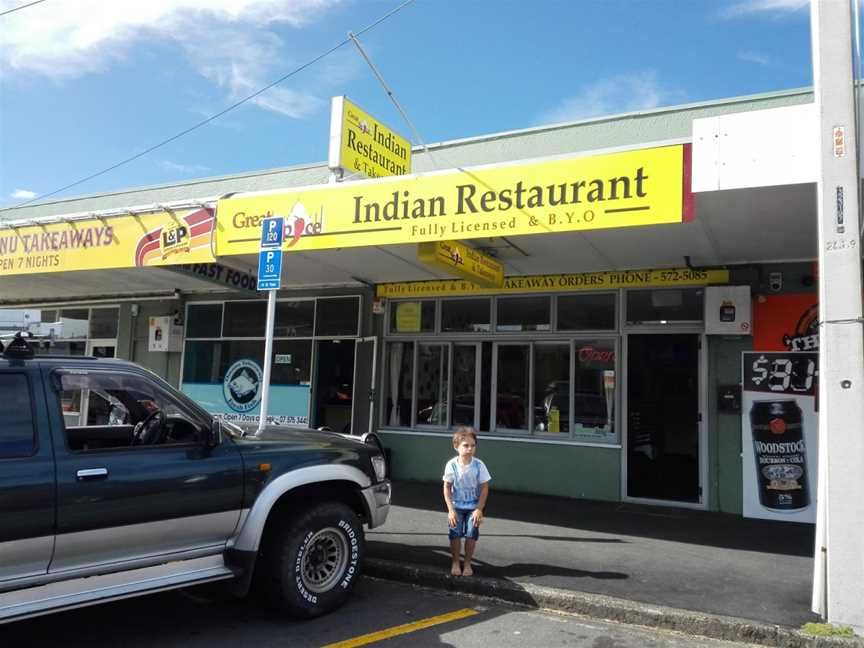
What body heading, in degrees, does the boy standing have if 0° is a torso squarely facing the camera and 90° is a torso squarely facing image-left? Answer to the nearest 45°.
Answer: approximately 0°

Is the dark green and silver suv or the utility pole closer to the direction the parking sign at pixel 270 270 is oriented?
the dark green and silver suv

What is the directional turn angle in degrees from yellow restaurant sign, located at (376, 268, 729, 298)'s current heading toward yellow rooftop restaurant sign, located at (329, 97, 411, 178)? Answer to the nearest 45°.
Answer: approximately 90° to its right

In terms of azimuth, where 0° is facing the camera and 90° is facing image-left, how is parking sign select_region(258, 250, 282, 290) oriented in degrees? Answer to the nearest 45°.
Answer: approximately 0°

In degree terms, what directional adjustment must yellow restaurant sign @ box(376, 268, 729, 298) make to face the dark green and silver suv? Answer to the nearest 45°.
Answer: approximately 45° to its right

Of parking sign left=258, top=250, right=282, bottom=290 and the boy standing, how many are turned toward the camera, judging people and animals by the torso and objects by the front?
2

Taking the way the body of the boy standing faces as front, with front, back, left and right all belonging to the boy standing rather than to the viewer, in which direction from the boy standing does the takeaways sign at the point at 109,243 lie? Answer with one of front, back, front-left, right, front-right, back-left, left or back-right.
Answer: back-right

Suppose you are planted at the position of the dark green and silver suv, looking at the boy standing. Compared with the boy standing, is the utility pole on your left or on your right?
right

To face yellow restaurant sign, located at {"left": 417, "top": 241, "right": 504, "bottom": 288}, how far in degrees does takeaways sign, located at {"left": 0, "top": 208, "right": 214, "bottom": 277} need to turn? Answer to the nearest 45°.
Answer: approximately 90° to its left
